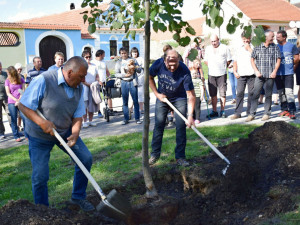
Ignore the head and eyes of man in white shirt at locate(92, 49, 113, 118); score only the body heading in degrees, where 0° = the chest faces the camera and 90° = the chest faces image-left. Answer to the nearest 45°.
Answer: approximately 315°

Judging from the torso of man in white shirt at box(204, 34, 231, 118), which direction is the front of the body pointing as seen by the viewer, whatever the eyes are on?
toward the camera

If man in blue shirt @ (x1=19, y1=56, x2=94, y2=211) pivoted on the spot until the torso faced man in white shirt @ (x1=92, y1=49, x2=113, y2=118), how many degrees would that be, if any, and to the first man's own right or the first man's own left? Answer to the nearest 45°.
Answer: approximately 135° to the first man's own left

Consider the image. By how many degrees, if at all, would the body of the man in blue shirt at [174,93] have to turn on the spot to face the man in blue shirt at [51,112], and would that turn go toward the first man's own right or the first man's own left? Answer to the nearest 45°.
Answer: approximately 45° to the first man's own right

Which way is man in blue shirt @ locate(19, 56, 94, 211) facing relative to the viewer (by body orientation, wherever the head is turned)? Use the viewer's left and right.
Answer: facing the viewer and to the right of the viewer

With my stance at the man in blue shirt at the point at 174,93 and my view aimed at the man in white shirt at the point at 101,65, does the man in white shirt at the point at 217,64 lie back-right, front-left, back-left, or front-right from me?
front-right

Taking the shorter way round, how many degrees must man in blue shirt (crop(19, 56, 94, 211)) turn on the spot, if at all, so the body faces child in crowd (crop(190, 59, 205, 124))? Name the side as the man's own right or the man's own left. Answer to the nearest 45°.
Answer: approximately 90° to the man's own left

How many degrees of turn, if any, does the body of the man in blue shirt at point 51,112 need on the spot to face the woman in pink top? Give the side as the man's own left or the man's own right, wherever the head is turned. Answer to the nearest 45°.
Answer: approximately 135° to the man's own left

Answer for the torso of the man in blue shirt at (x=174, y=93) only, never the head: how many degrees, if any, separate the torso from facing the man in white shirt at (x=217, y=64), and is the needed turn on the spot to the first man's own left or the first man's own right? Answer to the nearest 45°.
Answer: approximately 180°

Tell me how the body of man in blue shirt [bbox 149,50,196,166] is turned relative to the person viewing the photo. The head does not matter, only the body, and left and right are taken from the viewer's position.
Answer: facing the viewer

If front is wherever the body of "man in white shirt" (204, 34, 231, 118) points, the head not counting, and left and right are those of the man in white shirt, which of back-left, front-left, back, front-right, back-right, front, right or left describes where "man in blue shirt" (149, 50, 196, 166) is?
front

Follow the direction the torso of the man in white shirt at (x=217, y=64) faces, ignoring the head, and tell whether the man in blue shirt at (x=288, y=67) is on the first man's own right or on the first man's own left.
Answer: on the first man's own left

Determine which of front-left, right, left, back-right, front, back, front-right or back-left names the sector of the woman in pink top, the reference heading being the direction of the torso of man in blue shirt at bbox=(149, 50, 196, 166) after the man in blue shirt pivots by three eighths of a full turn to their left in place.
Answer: left

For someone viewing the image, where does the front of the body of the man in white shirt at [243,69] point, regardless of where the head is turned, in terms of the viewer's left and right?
facing the viewer and to the left of the viewer
